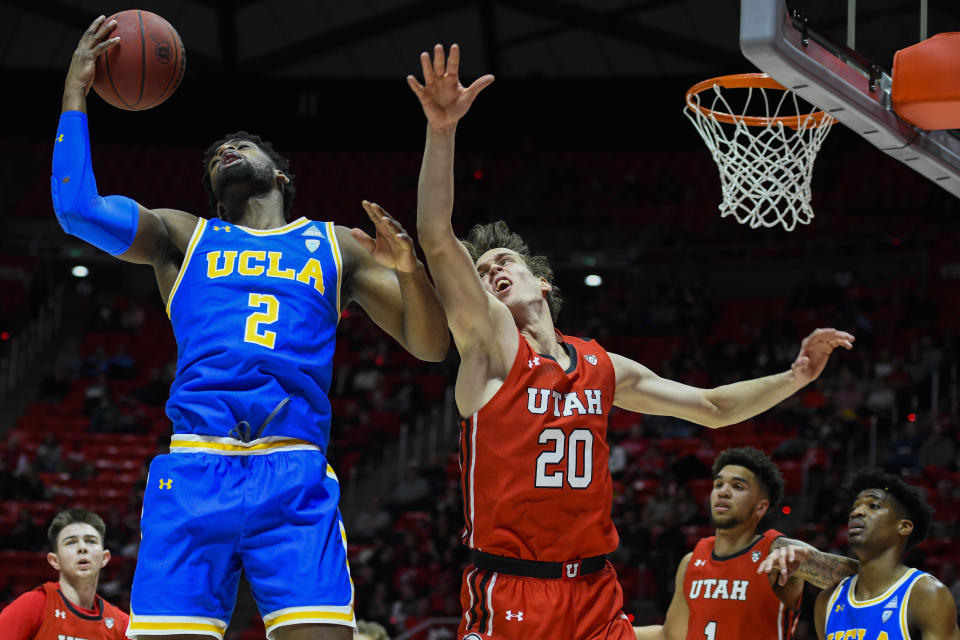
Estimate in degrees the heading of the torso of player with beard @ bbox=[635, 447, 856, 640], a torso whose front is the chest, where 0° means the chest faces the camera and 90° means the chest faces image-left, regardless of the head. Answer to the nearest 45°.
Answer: approximately 45°

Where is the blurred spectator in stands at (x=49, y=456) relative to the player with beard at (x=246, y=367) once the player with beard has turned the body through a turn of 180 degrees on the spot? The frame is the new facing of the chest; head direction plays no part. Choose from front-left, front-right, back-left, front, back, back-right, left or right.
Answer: front

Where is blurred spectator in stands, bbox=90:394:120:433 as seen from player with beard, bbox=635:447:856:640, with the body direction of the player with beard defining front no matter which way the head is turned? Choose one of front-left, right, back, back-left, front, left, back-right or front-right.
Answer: right

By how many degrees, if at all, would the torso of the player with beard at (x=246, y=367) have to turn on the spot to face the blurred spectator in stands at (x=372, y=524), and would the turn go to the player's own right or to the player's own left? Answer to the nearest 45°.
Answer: approximately 180°

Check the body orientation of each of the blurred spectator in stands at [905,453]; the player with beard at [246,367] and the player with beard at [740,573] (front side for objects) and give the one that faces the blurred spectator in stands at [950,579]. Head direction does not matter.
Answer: the blurred spectator in stands at [905,453]

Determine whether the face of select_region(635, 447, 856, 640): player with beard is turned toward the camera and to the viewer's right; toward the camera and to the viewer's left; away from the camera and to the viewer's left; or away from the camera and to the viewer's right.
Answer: toward the camera and to the viewer's left

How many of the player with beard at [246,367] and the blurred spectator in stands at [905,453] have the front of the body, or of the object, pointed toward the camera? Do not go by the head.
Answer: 2

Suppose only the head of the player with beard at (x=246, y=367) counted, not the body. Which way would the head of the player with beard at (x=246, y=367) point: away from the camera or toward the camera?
toward the camera

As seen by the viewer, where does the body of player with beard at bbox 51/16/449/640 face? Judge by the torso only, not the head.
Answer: toward the camera

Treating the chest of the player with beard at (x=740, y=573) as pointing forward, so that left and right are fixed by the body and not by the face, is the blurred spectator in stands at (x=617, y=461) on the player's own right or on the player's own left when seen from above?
on the player's own right

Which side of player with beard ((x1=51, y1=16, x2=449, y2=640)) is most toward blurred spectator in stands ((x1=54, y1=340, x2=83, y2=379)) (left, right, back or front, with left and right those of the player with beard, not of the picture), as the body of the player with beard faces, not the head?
back

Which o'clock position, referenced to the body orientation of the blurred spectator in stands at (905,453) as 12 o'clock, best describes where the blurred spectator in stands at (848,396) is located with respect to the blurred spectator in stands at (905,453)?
the blurred spectator in stands at (848,396) is roughly at 5 o'clock from the blurred spectator in stands at (905,453).

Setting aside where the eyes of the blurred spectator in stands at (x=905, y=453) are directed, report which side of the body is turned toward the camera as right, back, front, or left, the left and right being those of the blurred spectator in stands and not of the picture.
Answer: front

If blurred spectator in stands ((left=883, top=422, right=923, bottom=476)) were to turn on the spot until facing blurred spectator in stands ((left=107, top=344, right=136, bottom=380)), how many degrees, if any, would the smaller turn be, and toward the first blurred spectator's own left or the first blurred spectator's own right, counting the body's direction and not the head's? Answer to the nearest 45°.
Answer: approximately 90° to the first blurred spectator's own right

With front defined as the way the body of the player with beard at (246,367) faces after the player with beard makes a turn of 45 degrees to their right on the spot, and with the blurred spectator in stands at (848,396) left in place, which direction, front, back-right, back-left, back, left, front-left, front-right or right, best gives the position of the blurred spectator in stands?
back
